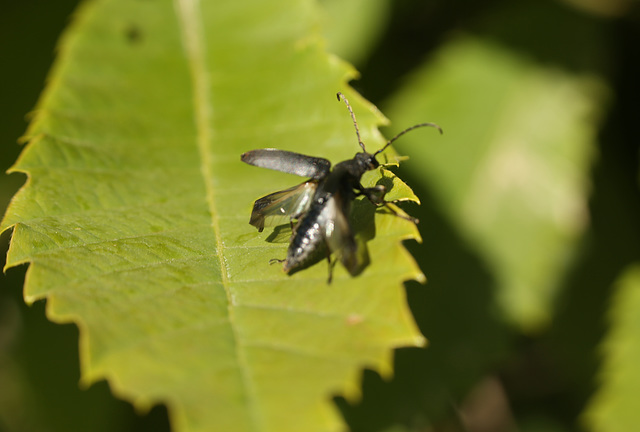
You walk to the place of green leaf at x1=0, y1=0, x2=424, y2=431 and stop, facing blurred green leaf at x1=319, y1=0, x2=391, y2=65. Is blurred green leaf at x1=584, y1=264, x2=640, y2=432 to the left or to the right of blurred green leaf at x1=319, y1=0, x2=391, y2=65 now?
right

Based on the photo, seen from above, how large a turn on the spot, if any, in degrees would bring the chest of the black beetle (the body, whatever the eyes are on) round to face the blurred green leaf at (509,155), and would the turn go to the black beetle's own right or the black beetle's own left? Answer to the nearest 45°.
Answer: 0° — it already faces it

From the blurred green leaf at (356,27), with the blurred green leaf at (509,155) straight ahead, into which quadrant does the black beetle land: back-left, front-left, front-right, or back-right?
front-right

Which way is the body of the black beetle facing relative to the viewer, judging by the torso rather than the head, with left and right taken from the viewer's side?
facing away from the viewer and to the right of the viewer

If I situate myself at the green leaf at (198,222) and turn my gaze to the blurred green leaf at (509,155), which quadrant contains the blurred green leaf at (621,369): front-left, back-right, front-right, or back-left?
front-right

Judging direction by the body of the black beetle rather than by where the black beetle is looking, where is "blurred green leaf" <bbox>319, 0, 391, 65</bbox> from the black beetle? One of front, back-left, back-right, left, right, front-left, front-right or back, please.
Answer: front-left

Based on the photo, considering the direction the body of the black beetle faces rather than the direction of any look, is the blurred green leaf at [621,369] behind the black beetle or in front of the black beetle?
in front

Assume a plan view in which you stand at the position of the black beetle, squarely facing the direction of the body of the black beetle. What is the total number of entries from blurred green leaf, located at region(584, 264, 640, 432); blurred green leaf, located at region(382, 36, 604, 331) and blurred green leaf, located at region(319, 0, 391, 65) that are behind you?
0
